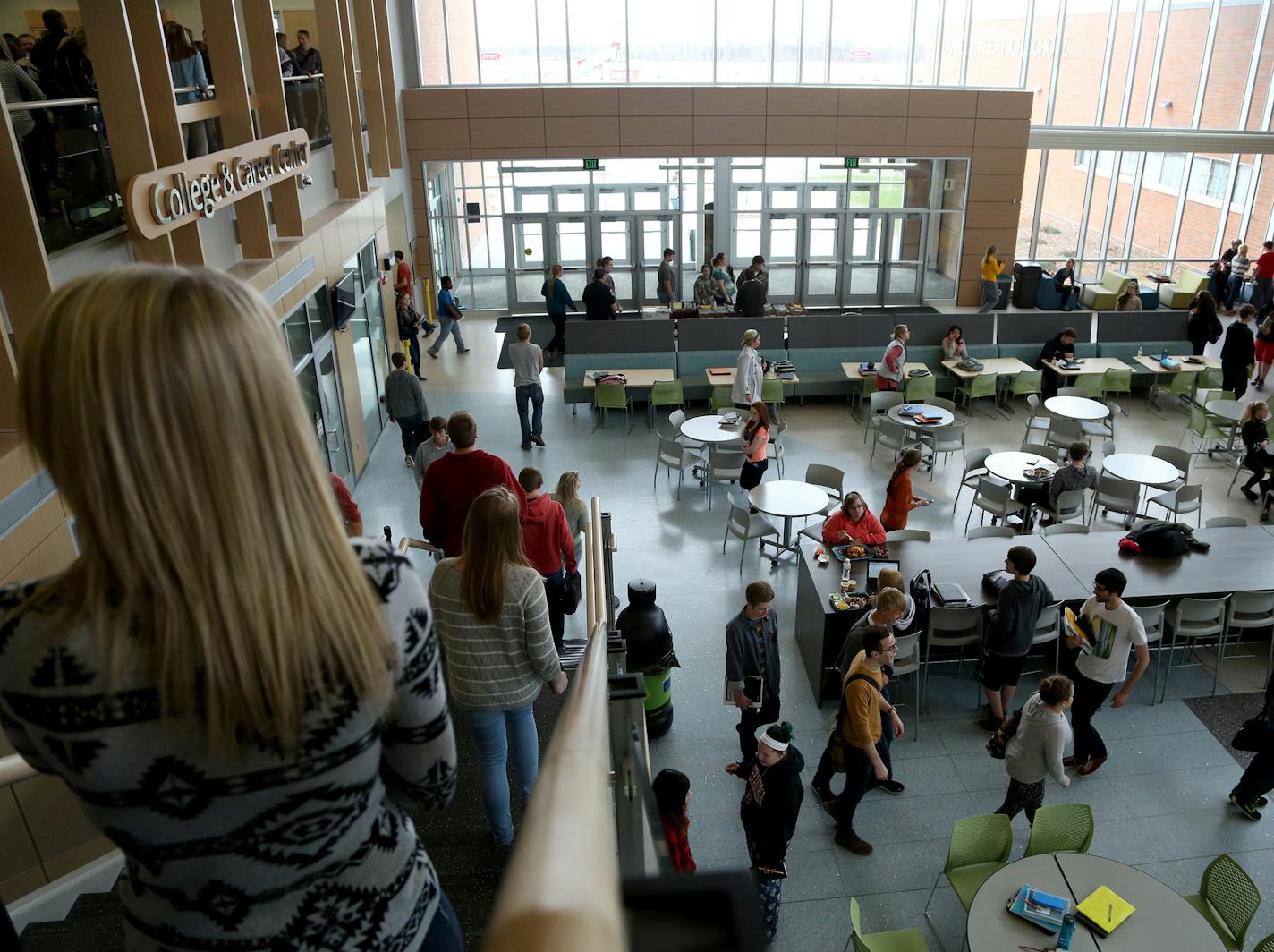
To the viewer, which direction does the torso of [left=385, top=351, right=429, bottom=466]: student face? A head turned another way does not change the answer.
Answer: away from the camera

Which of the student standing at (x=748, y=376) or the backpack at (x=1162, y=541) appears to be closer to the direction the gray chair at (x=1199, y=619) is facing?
the backpack

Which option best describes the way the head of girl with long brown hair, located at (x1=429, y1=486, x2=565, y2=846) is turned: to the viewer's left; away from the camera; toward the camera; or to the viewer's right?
away from the camera

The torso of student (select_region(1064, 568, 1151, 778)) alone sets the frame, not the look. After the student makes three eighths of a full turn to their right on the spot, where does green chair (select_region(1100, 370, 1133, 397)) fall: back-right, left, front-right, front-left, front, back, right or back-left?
front

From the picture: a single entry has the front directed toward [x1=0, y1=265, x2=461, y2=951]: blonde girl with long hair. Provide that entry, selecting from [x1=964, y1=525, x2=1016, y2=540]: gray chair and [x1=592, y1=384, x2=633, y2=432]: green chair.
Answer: the gray chair

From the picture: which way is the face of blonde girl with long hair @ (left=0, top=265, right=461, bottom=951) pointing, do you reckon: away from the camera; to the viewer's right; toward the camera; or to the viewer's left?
away from the camera

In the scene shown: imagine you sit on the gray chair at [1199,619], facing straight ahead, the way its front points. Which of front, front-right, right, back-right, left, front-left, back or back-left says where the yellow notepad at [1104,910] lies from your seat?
back

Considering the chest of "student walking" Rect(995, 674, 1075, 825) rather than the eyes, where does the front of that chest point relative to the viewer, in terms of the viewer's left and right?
facing away from the viewer and to the right of the viewer

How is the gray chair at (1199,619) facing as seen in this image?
away from the camera

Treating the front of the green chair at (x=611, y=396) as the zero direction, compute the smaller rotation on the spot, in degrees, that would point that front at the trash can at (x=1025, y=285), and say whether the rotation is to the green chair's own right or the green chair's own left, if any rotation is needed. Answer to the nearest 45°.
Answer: approximately 45° to the green chair's own right

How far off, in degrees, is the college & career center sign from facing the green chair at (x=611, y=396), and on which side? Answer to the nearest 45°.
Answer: approximately 90° to its left

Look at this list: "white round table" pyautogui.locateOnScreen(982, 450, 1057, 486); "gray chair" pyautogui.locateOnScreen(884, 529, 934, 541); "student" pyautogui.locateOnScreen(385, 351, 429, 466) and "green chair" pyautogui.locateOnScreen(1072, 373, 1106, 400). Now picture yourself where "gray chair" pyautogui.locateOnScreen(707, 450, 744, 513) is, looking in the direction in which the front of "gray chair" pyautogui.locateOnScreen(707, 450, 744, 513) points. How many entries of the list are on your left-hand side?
1

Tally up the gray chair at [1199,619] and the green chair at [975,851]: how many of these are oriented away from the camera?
1

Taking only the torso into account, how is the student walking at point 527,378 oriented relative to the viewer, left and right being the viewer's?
facing away from the viewer

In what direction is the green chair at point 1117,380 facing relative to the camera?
away from the camera
